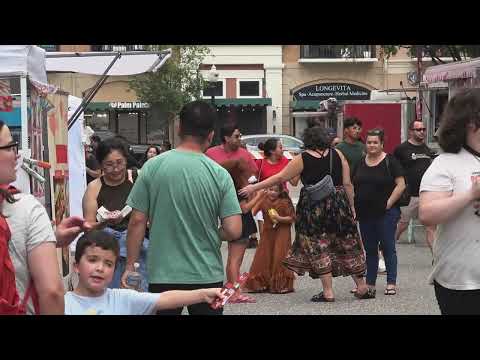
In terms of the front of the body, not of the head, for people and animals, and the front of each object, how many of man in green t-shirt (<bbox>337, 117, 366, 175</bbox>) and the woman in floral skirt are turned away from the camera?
1

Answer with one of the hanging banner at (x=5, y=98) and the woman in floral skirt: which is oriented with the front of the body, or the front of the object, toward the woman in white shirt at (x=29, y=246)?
the hanging banner

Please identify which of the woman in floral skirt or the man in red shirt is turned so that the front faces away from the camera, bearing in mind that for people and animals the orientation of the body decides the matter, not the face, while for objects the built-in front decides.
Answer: the woman in floral skirt

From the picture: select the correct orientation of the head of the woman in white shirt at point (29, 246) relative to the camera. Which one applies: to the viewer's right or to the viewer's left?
to the viewer's right

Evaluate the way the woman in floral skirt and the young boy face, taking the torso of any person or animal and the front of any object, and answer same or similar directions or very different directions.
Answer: very different directions

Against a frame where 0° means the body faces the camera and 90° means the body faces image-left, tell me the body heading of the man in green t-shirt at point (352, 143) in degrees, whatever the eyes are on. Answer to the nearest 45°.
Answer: approximately 315°

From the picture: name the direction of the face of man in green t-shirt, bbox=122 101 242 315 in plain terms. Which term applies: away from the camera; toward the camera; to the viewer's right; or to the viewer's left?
away from the camera

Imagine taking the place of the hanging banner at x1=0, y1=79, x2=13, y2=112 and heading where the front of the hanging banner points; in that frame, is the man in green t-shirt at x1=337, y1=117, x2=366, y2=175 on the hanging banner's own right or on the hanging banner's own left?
on the hanging banner's own left

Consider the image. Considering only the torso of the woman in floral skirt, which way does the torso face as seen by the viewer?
away from the camera
